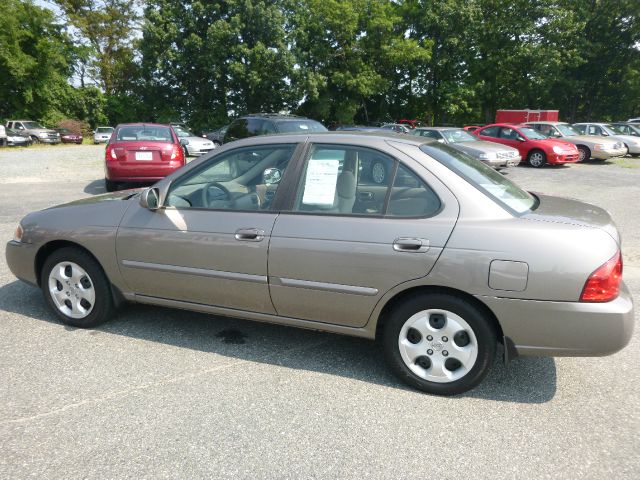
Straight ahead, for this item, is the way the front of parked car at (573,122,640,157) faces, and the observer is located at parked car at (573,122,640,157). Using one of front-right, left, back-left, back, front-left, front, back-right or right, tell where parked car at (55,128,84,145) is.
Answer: back-right

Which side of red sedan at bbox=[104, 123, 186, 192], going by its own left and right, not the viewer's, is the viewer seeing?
back

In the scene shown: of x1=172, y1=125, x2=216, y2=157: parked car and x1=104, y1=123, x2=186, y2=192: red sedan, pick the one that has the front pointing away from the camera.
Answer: the red sedan

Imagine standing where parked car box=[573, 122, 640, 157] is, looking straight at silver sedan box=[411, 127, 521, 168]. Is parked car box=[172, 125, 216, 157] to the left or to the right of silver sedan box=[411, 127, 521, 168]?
right

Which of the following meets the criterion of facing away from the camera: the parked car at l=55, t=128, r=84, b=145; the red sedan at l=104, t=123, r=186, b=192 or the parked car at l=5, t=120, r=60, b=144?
the red sedan

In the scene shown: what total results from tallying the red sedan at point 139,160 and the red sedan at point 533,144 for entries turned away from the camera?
1

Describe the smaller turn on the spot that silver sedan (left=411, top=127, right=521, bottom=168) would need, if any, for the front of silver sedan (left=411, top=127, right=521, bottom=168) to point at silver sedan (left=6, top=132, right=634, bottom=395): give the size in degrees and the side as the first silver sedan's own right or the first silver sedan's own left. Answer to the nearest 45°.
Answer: approximately 45° to the first silver sedan's own right

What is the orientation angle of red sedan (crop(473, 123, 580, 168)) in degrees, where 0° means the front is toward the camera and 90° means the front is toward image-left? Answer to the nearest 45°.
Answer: approximately 315°

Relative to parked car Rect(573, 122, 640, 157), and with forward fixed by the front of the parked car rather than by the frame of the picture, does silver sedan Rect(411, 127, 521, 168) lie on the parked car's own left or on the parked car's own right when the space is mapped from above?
on the parked car's own right
